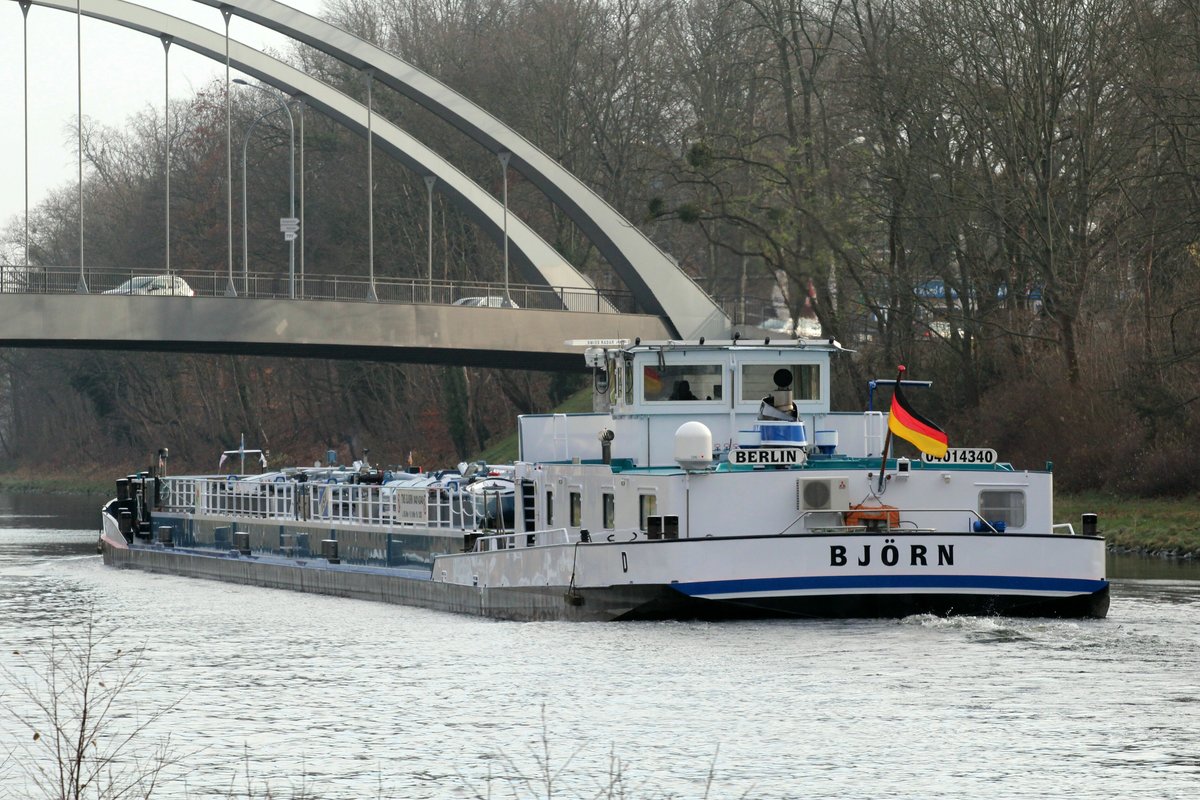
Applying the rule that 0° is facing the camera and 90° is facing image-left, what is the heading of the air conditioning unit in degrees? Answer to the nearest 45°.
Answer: approximately 0°

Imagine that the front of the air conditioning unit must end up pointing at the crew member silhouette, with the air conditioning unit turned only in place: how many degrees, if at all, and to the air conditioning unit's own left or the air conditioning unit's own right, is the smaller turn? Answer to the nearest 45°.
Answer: approximately 135° to the air conditioning unit's own right

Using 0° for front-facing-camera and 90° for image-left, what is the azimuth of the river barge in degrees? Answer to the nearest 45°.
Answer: approximately 135°
